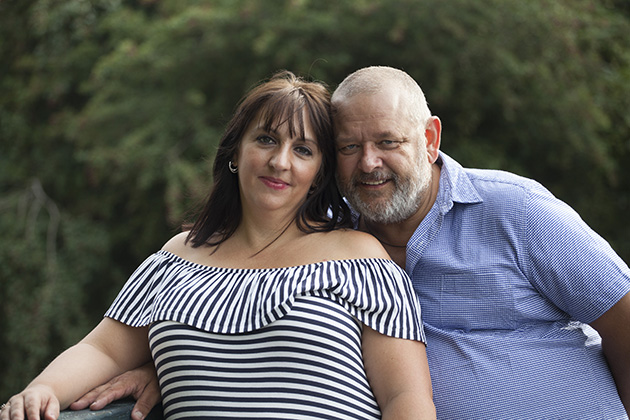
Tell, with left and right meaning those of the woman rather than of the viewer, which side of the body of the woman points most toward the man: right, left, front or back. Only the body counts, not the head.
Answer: left

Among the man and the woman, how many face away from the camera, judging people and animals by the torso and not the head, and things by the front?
0

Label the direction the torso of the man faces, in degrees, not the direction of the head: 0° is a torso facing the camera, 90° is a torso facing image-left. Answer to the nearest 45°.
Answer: approximately 45°

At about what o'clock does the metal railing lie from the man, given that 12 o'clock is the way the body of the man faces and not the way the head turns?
The metal railing is roughly at 1 o'clock from the man.

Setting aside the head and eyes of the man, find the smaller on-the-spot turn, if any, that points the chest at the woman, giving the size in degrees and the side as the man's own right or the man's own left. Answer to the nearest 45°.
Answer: approximately 45° to the man's own right

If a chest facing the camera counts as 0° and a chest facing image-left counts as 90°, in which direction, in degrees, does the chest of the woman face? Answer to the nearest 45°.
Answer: approximately 0°
